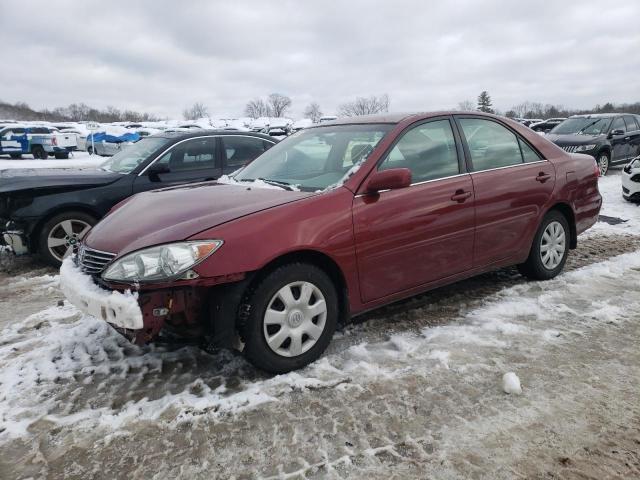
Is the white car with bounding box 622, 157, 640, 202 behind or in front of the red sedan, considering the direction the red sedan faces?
behind

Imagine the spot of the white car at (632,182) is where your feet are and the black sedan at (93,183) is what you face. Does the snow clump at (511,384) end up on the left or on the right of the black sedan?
left

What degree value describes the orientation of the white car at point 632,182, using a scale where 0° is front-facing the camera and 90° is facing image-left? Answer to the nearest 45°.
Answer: approximately 45°

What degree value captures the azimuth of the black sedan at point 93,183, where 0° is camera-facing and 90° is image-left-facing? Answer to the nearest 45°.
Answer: approximately 45°
